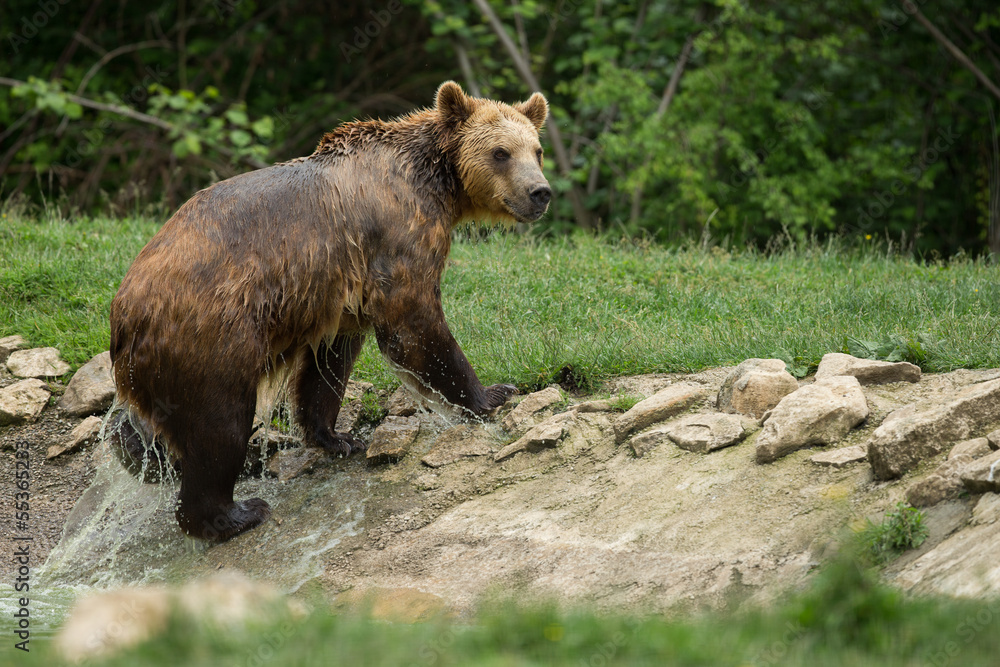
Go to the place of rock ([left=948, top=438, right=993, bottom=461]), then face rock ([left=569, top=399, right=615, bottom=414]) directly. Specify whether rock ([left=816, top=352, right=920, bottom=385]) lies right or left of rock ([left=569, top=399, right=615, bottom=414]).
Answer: right

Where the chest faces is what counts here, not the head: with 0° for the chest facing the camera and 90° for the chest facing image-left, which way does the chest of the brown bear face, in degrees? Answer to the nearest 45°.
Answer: approximately 225°

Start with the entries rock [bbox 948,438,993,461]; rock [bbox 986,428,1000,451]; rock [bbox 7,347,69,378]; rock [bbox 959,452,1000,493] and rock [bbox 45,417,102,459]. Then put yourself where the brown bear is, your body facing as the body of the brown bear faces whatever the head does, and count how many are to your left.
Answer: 2

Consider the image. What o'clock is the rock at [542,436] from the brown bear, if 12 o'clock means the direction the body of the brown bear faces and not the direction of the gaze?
The rock is roughly at 2 o'clock from the brown bear.

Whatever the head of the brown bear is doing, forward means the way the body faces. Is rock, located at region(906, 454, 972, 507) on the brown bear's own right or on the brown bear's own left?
on the brown bear's own right

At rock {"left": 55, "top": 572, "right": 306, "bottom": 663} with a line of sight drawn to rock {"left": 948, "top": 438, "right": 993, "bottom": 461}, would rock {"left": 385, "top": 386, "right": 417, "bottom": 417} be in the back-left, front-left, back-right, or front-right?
front-left

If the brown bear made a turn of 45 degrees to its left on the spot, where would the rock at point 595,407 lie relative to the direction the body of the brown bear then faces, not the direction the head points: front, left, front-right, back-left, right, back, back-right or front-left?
right

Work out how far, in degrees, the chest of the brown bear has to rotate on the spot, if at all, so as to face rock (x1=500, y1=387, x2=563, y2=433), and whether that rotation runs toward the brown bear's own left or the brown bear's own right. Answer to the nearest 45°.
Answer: approximately 45° to the brown bear's own right

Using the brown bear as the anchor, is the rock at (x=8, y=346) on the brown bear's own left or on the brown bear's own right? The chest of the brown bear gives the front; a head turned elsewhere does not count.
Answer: on the brown bear's own left

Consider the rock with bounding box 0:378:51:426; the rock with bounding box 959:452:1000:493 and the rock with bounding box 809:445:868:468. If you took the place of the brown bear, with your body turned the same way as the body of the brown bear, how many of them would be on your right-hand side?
2

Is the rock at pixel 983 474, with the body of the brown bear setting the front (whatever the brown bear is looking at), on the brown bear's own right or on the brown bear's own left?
on the brown bear's own right

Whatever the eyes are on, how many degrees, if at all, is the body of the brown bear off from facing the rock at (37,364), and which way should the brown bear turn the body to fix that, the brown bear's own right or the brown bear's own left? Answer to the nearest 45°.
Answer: approximately 90° to the brown bear's own left

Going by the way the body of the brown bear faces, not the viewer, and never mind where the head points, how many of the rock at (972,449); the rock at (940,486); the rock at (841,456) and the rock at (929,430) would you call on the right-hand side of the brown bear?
4
